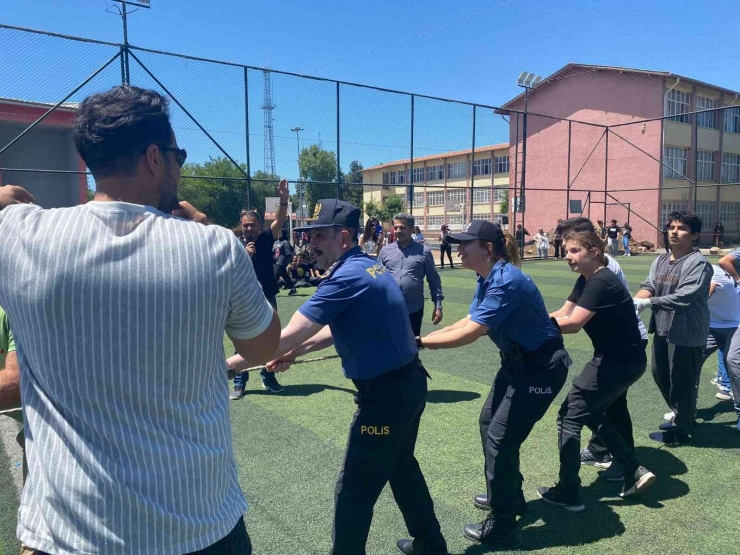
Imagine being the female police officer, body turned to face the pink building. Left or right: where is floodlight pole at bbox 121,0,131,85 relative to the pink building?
left

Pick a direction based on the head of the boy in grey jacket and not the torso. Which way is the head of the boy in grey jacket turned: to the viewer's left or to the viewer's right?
to the viewer's left

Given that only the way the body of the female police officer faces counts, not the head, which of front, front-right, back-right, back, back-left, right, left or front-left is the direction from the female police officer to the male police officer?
front-left

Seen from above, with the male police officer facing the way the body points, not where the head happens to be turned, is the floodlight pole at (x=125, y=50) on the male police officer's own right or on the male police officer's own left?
on the male police officer's own right

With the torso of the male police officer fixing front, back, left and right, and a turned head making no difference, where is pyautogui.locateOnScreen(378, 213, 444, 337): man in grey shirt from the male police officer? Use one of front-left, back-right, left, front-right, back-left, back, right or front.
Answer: right

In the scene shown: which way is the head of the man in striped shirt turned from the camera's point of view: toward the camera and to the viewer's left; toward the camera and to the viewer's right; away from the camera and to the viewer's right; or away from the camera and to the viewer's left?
away from the camera and to the viewer's right

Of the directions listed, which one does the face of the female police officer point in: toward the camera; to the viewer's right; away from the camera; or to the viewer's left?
to the viewer's left

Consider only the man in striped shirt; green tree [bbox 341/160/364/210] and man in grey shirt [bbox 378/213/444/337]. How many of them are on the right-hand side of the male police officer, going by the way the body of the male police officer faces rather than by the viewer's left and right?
2

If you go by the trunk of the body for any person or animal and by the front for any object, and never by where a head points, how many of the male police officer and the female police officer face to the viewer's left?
2

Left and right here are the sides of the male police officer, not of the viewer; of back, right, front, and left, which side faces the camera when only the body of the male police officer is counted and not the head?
left

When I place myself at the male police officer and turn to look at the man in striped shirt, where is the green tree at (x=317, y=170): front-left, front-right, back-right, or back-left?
back-right

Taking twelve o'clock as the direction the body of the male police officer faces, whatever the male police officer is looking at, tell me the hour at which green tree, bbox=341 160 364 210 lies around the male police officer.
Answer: The green tree is roughly at 3 o'clock from the male police officer.

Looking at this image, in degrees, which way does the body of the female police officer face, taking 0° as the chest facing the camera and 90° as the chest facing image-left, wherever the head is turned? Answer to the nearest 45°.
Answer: approximately 90°

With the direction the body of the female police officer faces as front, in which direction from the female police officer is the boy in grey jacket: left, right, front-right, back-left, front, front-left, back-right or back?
back-right

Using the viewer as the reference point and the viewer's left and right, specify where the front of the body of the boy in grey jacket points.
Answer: facing the viewer and to the left of the viewer
